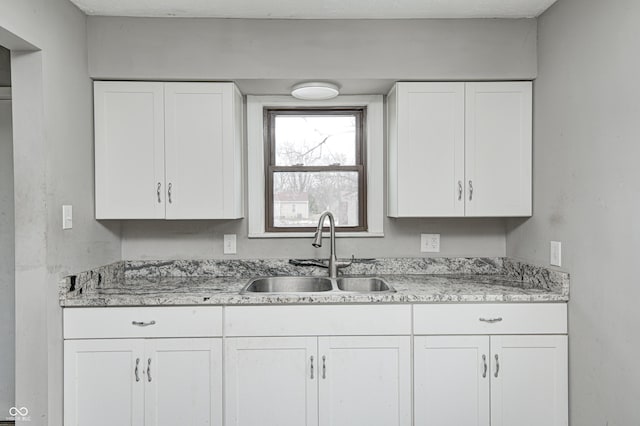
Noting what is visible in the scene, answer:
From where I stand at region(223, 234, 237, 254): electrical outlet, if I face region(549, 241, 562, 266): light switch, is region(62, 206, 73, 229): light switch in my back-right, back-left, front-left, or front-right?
back-right

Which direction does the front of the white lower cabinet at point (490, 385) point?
toward the camera

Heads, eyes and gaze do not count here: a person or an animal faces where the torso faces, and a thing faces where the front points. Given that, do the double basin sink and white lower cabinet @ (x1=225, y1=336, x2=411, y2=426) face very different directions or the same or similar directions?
same or similar directions

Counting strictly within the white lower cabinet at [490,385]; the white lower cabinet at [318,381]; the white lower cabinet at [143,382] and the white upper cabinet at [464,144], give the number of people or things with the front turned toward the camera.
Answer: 4

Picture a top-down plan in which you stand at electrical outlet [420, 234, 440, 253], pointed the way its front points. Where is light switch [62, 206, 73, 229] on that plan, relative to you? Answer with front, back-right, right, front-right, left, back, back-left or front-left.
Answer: front-right

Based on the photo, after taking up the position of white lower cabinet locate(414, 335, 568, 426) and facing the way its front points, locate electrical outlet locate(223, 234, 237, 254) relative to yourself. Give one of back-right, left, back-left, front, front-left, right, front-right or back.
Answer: right

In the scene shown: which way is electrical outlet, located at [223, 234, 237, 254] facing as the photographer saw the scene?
facing the viewer

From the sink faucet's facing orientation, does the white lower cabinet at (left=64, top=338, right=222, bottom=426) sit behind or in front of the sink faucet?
in front

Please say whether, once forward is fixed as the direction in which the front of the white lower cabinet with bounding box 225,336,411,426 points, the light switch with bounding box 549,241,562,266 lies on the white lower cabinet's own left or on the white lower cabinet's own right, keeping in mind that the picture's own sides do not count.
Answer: on the white lower cabinet's own left

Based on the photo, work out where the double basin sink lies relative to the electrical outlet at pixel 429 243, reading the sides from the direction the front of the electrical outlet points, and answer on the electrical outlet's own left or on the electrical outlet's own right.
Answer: on the electrical outlet's own right

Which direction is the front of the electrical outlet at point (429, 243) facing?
toward the camera

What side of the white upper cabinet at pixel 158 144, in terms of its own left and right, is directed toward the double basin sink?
left

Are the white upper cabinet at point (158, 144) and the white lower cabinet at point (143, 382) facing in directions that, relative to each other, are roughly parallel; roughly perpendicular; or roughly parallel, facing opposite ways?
roughly parallel

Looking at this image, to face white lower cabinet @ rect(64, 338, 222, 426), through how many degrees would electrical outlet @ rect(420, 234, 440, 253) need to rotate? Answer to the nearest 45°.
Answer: approximately 45° to its right
